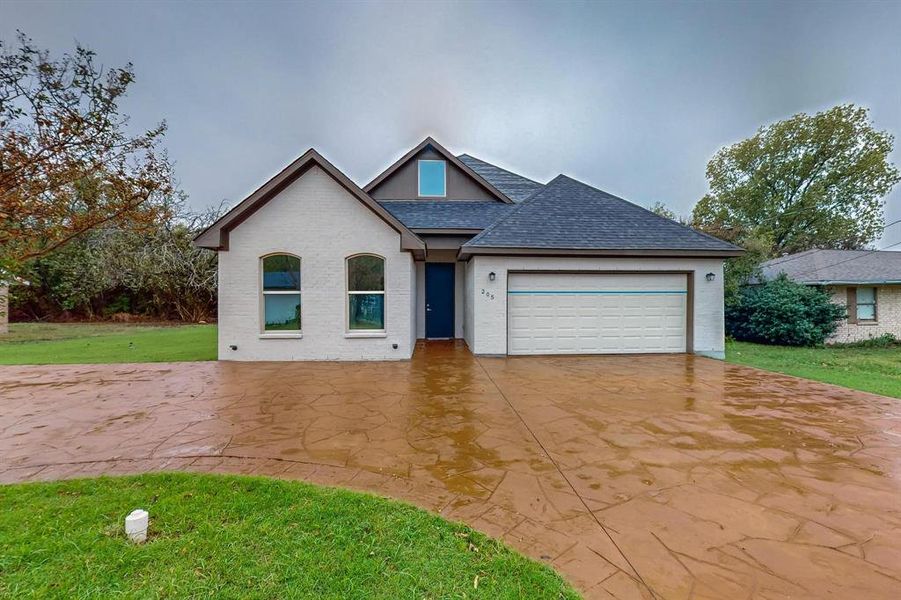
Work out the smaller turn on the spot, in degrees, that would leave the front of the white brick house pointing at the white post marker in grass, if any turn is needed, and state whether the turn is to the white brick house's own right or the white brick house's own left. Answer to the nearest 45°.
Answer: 0° — it already faces it

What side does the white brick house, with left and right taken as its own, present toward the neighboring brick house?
left

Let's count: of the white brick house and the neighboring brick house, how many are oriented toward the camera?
2

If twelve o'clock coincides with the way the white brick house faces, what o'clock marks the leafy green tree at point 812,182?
The leafy green tree is roughly at 8 o'clock from the white brick house.

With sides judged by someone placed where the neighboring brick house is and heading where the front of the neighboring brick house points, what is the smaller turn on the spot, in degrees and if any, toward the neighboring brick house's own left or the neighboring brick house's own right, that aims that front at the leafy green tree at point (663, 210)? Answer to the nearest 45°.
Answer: approximately 135° to the neighboring brick house's own right

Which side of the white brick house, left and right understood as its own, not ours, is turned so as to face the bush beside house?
left

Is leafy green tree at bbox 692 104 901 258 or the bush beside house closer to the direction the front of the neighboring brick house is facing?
the bush beside house

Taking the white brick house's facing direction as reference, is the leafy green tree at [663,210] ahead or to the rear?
to the rear

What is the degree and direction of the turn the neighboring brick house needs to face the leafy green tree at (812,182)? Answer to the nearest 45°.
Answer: approximately 180°
